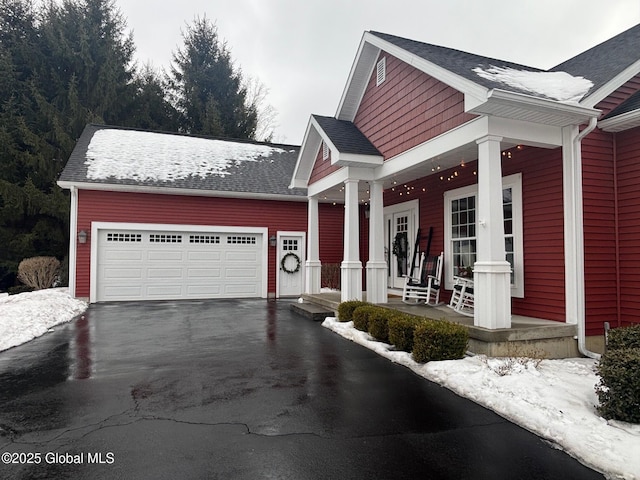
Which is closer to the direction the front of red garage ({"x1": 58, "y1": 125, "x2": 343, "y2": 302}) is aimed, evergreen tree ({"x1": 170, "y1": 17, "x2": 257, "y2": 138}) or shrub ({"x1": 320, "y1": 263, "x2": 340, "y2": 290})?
the shrub

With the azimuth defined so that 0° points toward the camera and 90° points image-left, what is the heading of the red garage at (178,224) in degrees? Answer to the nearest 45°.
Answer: approximately 0°

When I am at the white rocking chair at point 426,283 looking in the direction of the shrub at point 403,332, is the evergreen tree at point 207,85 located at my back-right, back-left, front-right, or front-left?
back-right

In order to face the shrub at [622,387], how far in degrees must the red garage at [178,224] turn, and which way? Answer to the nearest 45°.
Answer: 0° — it already faces it

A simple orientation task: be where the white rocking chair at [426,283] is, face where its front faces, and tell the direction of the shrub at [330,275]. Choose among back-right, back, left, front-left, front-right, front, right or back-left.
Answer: right

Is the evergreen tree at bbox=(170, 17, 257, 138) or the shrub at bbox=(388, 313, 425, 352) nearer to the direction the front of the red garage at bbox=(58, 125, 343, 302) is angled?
the shrub

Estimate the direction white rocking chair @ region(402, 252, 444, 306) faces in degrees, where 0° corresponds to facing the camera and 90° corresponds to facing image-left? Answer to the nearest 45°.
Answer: approximately 45°

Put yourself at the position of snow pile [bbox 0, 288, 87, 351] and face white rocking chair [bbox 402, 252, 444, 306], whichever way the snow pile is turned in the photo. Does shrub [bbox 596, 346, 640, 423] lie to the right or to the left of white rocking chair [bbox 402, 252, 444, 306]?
right

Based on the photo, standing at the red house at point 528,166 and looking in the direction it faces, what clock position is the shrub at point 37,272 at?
The shrub is roughly at 2 o'clock from the red house.
